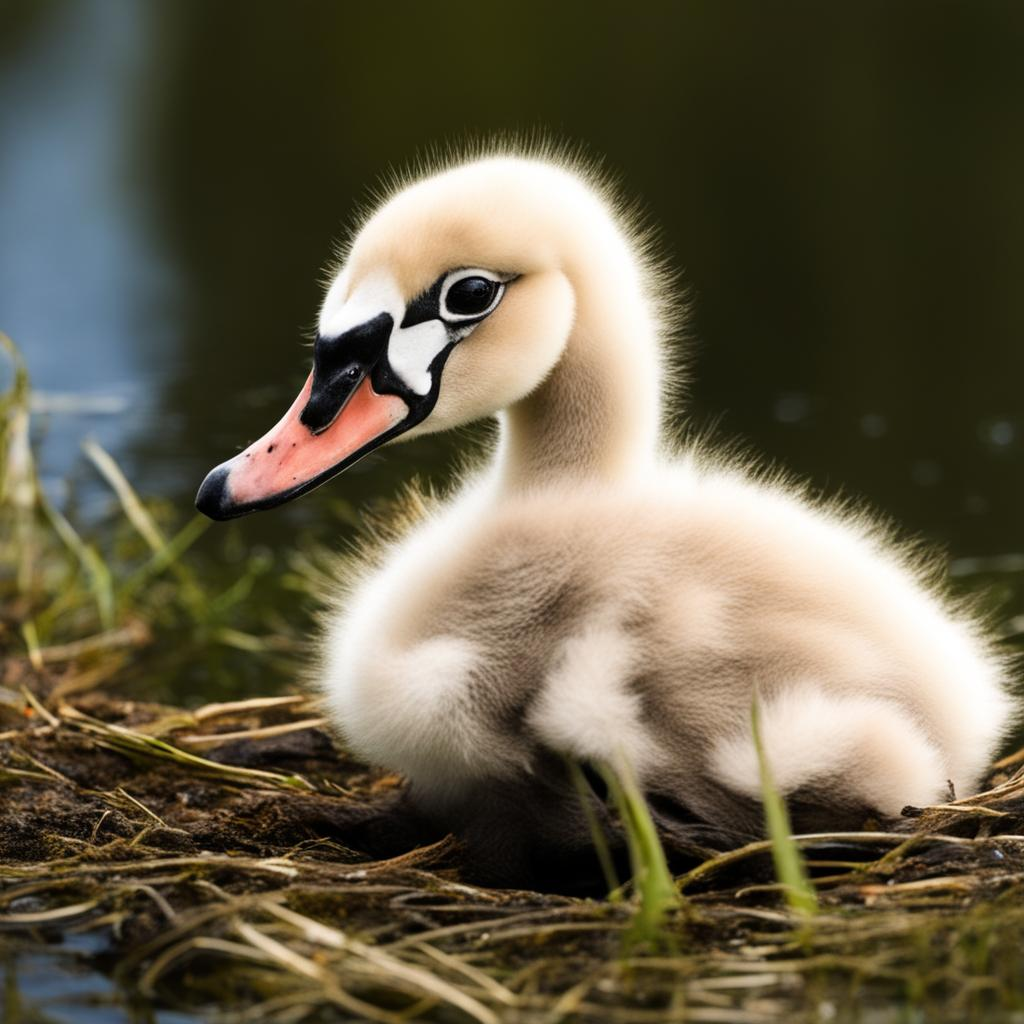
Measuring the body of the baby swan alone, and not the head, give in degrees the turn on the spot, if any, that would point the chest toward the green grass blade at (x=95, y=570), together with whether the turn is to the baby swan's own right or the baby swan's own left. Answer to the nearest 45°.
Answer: approximately 45° to the baby swan's own right

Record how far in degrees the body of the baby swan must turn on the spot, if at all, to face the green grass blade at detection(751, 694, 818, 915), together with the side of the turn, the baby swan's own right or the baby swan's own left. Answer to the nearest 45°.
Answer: approximately 135° to the baby swan's own left

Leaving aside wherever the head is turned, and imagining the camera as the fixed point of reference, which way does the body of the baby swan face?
to the viewer's left
